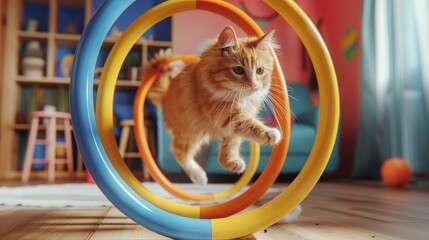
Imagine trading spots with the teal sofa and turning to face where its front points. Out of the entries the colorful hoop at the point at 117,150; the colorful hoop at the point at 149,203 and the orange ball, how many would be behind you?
0

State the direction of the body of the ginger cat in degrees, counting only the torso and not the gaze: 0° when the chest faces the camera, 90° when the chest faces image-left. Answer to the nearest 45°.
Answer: approximately 315°

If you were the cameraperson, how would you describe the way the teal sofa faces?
facing the viewer

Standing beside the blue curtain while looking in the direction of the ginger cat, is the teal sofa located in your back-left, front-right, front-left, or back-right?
front-right

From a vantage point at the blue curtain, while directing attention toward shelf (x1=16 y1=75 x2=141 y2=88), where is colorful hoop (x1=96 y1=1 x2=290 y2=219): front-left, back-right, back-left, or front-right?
front-left

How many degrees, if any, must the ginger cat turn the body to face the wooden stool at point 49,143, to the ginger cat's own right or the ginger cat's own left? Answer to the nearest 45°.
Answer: approximately 180°

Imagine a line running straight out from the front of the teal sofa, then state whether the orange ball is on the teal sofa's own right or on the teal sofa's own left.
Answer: on the teal sofa's own left

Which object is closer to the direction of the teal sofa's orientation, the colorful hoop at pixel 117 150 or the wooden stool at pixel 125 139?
the colorful hoop

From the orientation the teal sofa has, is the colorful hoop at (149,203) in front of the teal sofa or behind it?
in front

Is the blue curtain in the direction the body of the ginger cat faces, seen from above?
no

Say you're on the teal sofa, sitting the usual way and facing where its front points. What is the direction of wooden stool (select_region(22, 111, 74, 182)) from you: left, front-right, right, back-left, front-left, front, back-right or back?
right

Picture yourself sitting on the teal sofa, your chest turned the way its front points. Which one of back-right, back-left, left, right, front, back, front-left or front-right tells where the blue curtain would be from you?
left

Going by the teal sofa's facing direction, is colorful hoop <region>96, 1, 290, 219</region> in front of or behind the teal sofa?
in front

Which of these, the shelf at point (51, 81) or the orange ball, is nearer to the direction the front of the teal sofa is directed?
the orange ball

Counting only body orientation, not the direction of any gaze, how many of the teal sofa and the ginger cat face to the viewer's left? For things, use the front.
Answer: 0

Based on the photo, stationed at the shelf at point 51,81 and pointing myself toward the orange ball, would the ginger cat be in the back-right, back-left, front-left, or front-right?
front-right

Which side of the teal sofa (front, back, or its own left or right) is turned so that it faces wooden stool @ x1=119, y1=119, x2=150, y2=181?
right

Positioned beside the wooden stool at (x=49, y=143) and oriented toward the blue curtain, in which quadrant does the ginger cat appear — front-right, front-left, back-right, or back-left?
front-right

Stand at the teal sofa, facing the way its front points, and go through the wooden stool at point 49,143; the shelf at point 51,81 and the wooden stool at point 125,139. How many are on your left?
0
